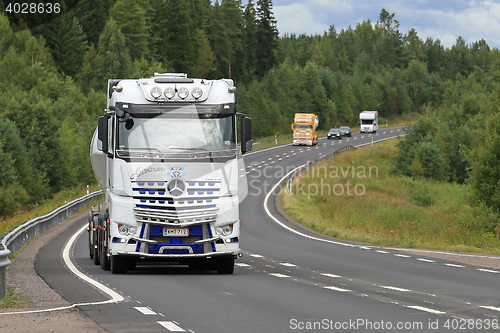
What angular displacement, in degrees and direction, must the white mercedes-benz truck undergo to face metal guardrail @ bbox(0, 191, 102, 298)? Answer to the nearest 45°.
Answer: approximately 135° to its right

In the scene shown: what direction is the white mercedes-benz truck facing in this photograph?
toward the camera
